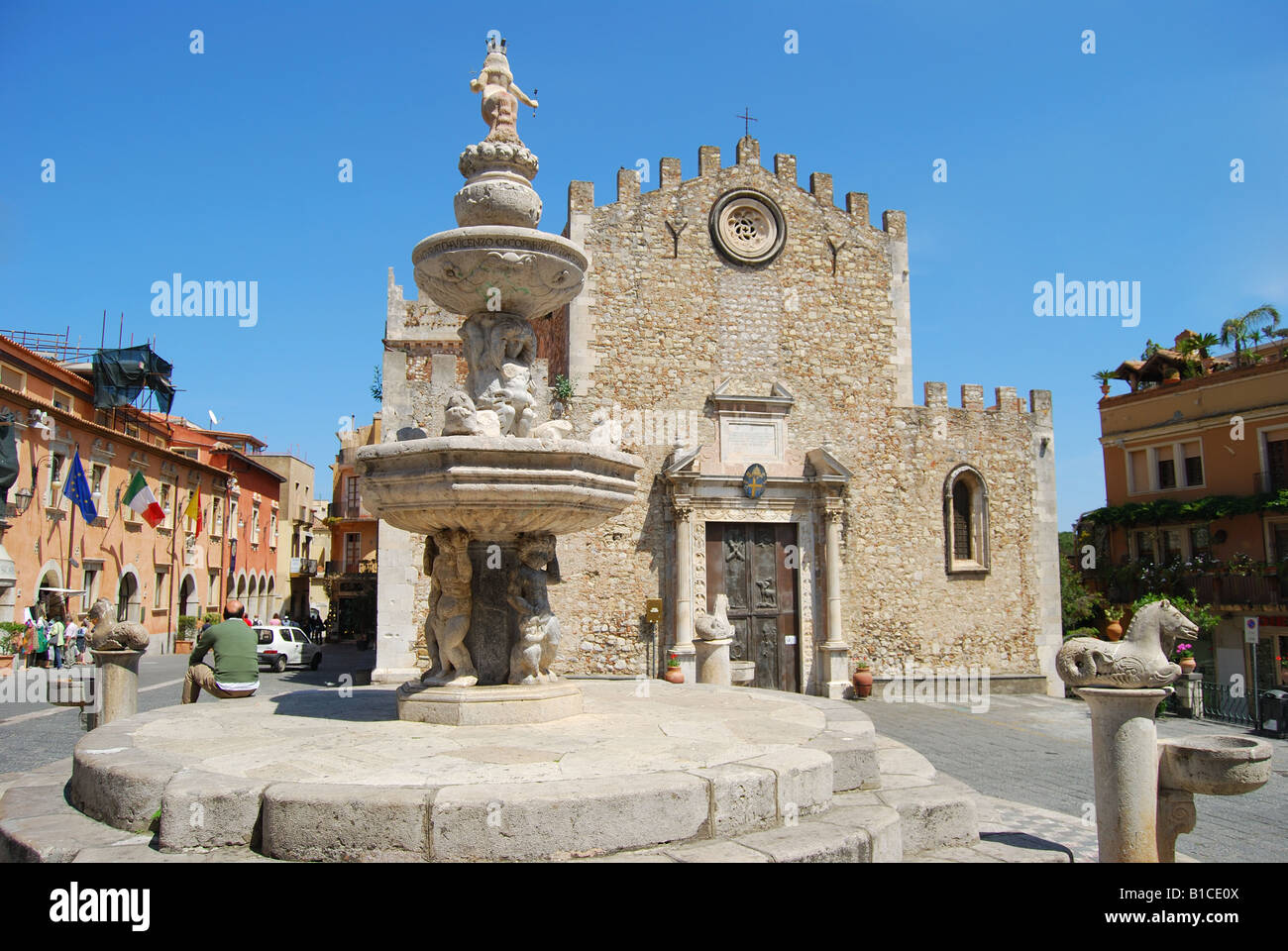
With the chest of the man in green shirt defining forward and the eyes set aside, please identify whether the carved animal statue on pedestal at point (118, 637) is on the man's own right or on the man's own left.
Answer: on the man's own left

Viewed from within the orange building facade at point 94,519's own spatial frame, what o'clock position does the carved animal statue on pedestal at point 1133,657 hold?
The carved animal statue on pedestal is roughly at 1 o'clock from the orange building facade.

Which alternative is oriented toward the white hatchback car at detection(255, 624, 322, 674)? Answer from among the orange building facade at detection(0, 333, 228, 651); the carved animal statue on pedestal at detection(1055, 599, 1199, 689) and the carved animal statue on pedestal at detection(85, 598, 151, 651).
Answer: the orange building facade

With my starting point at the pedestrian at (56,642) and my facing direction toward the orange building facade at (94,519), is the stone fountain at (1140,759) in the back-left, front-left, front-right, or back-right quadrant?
back-right

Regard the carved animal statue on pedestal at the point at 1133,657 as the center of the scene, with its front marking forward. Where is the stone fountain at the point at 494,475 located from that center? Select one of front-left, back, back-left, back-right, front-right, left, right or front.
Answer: back

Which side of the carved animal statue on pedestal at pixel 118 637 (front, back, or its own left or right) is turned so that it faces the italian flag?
right

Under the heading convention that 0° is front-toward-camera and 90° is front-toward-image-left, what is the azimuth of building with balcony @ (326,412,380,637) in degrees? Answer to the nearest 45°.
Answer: approximately 45°

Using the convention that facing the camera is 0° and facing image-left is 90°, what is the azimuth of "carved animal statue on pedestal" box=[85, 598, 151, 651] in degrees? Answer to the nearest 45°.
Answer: approximately 90°

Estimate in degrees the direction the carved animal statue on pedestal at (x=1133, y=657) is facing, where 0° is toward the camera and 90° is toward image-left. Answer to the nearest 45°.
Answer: approximately 270°

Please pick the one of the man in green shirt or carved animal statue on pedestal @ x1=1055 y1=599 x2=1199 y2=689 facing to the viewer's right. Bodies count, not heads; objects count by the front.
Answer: the carved animal statue on pedestal

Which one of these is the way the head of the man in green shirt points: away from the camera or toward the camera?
away from the camera

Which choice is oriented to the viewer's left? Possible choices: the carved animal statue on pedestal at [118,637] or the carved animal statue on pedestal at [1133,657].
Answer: the carved animal statue on pedestal at [118,637]
